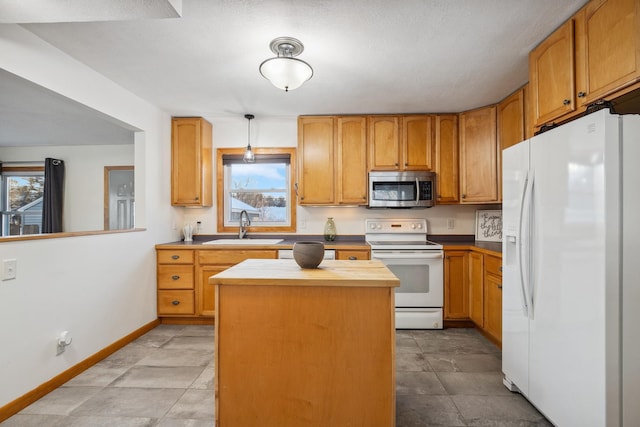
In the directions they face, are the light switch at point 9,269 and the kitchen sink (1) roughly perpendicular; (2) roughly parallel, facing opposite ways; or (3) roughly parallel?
roughly perpendicular

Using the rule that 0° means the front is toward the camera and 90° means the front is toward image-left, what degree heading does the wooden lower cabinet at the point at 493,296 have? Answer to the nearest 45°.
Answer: approximately 45°

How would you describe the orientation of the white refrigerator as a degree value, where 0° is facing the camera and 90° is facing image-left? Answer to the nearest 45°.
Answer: approximately 45°

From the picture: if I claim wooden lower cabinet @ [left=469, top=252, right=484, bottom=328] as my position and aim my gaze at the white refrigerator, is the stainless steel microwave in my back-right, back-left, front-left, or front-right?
back-right

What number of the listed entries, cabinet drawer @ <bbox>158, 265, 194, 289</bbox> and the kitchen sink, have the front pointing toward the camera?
2

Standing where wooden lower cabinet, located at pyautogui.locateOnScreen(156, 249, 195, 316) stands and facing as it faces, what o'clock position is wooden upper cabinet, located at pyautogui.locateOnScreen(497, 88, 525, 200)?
The wooden upper cabinet is roughly at 10 o'clock from the wooden lower cabinet.

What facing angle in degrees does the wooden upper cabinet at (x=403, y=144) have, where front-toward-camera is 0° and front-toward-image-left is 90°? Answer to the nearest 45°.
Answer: approximately 0°
